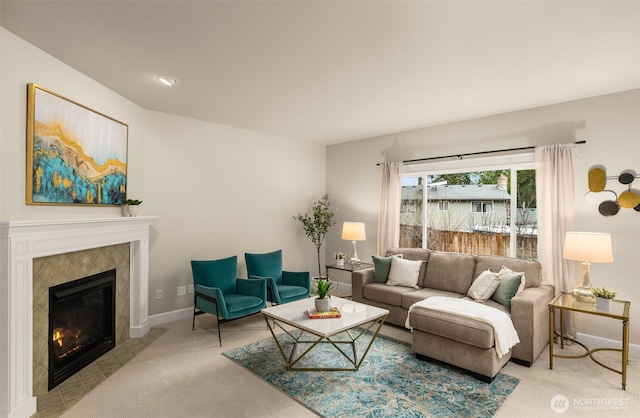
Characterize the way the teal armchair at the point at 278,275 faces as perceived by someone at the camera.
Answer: facing the viewer and to the right of the viewer

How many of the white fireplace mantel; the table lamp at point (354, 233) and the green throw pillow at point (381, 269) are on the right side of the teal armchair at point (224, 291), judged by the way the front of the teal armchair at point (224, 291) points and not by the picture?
1

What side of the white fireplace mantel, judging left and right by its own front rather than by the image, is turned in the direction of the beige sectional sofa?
front

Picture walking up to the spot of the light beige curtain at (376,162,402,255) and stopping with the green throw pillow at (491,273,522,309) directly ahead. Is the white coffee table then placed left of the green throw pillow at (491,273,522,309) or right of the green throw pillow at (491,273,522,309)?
right

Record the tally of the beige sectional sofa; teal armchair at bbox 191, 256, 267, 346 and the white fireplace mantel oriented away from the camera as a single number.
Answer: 0

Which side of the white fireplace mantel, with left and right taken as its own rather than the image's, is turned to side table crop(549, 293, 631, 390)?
front

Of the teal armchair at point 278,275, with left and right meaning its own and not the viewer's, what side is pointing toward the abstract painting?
right

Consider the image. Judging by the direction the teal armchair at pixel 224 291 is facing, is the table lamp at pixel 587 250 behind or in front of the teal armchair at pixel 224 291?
in front

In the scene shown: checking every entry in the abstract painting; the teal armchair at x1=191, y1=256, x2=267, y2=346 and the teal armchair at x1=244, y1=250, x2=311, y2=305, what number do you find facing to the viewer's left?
0

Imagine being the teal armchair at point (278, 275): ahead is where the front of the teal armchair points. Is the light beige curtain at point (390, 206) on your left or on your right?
on your left

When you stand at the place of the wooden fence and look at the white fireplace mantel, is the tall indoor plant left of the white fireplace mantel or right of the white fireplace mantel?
right

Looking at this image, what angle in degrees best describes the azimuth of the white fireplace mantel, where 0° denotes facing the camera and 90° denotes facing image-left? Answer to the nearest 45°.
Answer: approximately 315°

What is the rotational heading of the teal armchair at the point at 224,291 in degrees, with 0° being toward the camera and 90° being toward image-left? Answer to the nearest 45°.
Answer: approximately 315°

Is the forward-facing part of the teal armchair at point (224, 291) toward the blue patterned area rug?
yes
